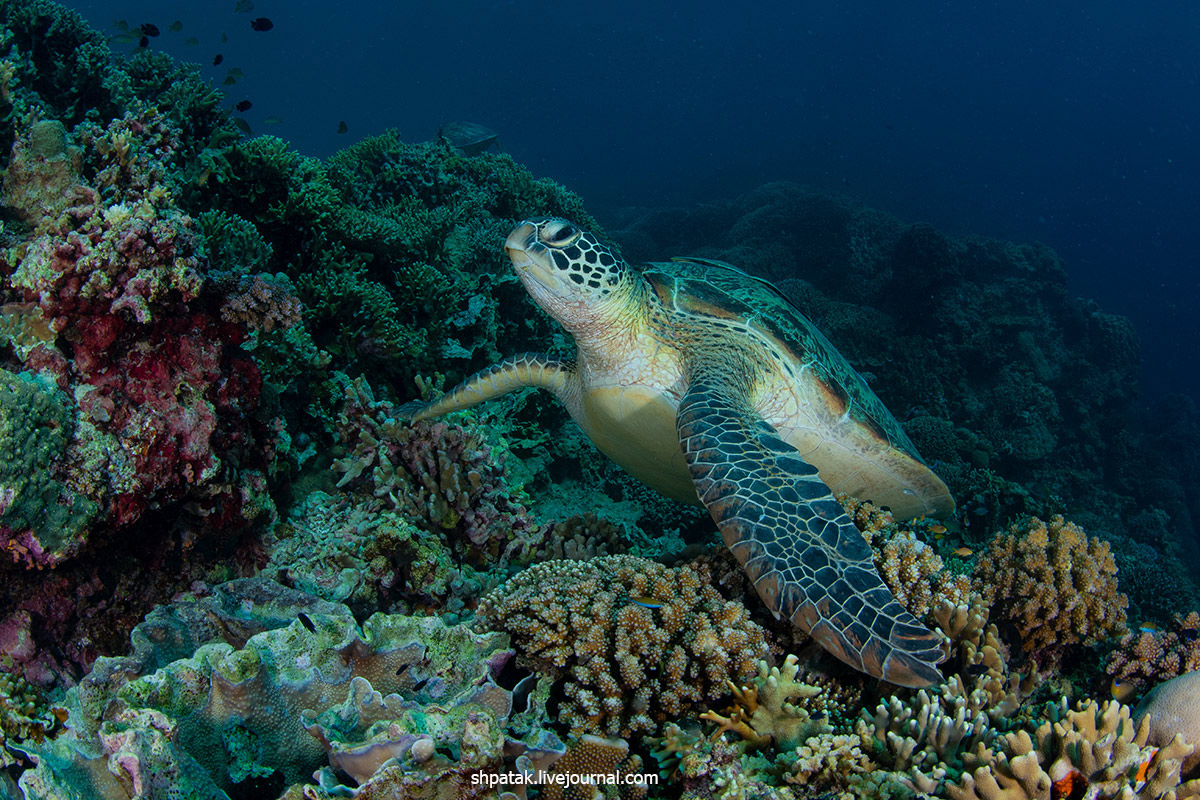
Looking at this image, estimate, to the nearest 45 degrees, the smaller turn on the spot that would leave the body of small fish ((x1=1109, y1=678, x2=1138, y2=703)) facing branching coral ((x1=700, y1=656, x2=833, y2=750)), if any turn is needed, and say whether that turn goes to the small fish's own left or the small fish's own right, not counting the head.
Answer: approximately 45° to the small fish's own left

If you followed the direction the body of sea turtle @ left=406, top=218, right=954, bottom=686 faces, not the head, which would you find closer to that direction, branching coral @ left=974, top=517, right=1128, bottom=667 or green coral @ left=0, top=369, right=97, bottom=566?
the green coral

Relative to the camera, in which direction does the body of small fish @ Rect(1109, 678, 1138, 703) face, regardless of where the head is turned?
to the viewer's left

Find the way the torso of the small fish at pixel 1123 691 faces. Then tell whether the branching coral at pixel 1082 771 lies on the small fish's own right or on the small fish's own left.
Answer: on the small fish's own left

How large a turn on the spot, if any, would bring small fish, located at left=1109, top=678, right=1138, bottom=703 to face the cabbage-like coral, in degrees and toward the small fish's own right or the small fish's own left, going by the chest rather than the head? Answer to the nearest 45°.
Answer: approximately 45° to the small fish's own left
